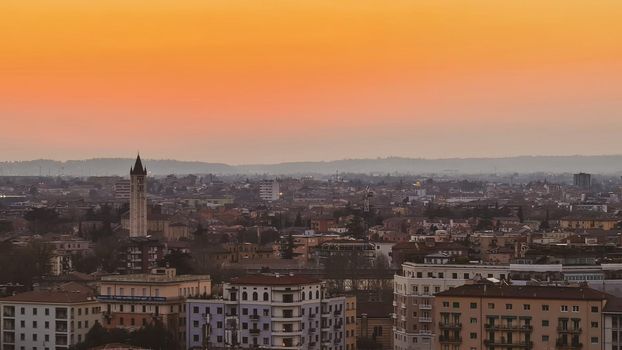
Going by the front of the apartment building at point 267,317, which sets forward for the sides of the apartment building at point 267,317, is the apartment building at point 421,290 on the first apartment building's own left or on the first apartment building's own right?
on the first apartment building's own left

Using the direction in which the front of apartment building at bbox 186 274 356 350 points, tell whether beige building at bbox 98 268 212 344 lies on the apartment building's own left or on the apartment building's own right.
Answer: on the apartment building's own right

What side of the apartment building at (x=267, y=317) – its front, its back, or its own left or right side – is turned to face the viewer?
front

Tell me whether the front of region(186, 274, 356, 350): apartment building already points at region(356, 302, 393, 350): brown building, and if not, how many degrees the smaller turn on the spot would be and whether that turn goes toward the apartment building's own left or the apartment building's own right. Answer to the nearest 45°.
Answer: approximately 135° to the apartment building's own left

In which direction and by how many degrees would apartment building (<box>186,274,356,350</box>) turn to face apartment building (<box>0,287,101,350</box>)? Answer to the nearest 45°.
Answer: approximately 90° to its right
